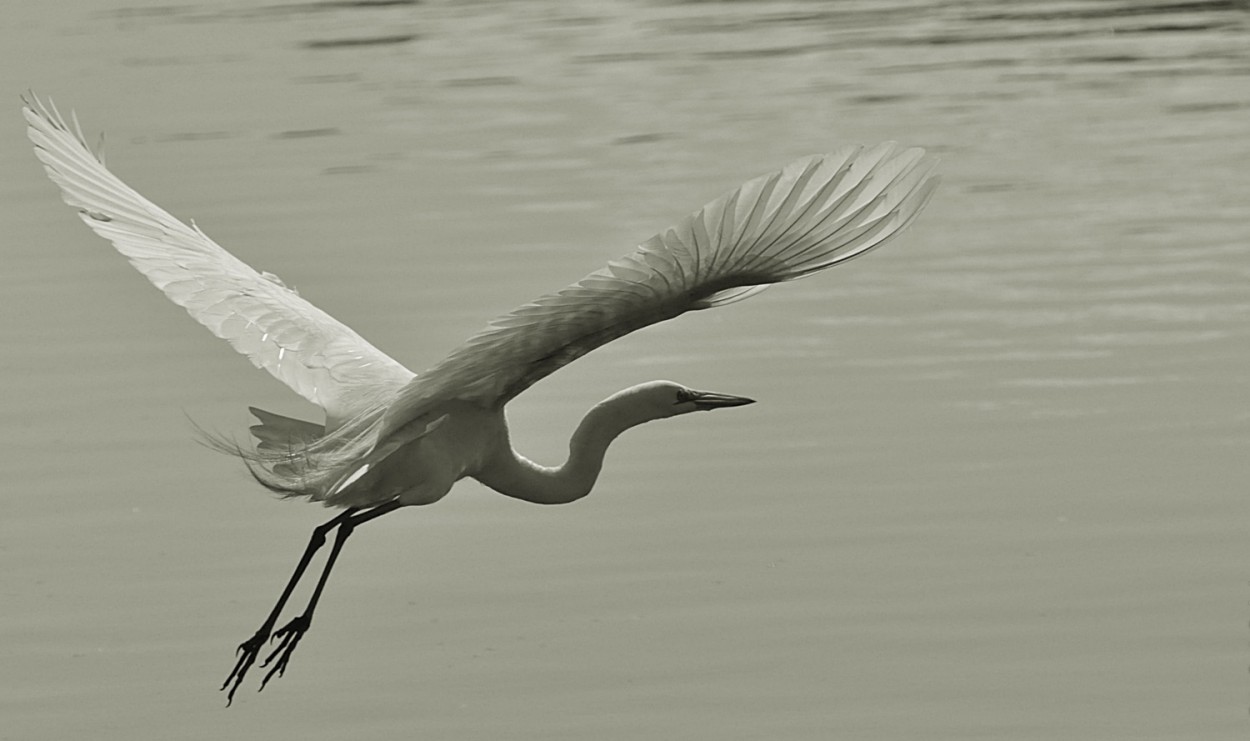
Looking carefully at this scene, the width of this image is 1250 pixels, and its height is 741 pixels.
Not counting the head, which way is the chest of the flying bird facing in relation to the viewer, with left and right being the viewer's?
facing away from the viewer and to the right of the viewer
